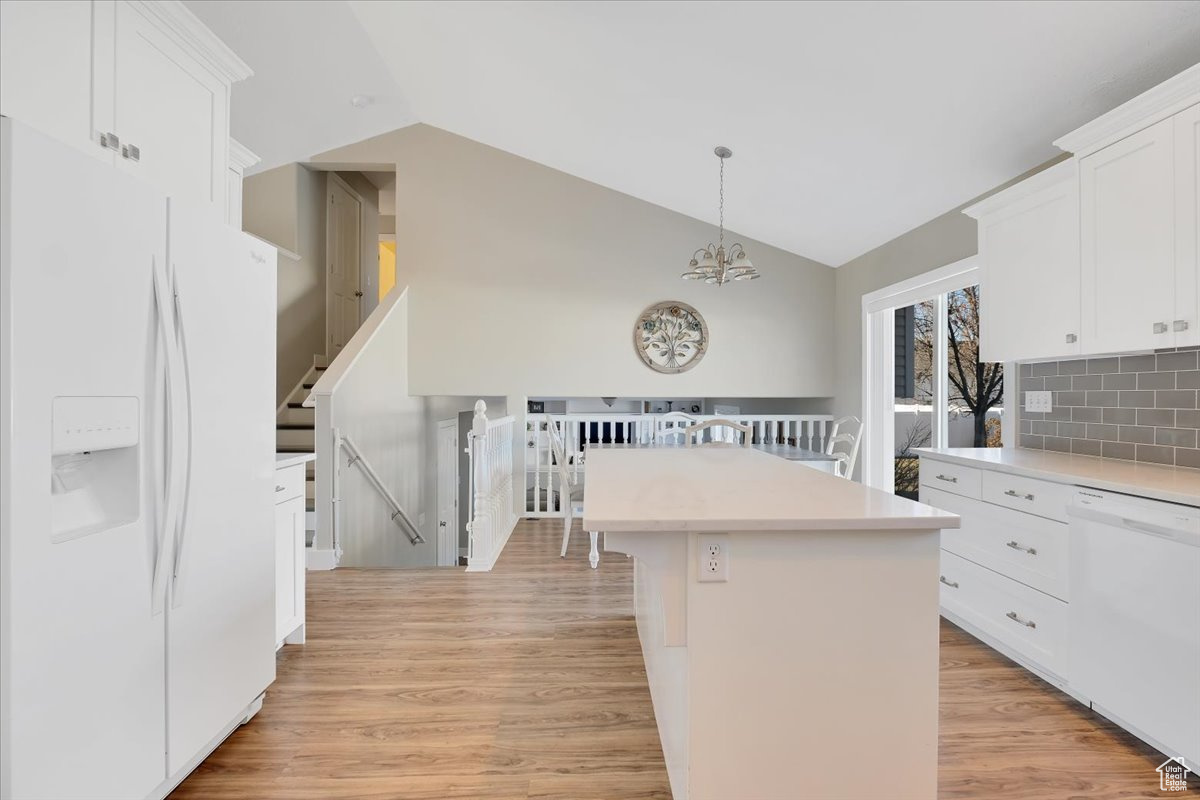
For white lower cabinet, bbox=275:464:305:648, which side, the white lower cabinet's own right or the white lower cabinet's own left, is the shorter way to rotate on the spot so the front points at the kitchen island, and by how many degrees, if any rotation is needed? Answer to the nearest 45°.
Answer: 0° — it already faces it

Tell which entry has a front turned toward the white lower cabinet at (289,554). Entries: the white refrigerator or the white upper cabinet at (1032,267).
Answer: the white upper cabinet

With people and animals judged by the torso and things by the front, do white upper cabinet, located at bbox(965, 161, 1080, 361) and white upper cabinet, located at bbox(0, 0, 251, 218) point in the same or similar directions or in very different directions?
very different directions

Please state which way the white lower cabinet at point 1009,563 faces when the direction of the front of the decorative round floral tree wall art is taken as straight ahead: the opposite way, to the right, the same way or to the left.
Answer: to the right

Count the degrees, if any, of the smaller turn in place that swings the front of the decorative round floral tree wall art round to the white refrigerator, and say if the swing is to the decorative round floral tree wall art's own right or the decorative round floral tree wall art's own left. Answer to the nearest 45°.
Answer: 0° — it already faces it

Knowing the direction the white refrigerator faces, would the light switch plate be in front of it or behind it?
in front

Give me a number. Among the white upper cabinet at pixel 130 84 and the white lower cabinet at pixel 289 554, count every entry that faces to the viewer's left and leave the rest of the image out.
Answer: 0

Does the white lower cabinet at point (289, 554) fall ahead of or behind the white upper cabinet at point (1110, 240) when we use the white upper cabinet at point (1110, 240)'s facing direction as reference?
ahead

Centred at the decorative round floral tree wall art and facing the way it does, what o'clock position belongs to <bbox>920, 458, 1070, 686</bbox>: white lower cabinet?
The white lower cabinet is roughly at 11 o'clock from the decorative round floral tree wall art.

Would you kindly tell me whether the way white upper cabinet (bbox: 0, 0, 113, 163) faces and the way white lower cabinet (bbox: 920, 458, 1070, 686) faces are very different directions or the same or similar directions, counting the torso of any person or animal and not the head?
very different directions

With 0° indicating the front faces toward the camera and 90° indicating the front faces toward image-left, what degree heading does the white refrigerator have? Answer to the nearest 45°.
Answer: approximately 315°

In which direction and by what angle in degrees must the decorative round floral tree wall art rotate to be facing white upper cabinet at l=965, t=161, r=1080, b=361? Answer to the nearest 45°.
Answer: approximately 45° to its left

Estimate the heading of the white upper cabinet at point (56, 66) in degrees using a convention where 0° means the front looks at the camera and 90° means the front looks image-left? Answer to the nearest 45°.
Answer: approximately 315°
